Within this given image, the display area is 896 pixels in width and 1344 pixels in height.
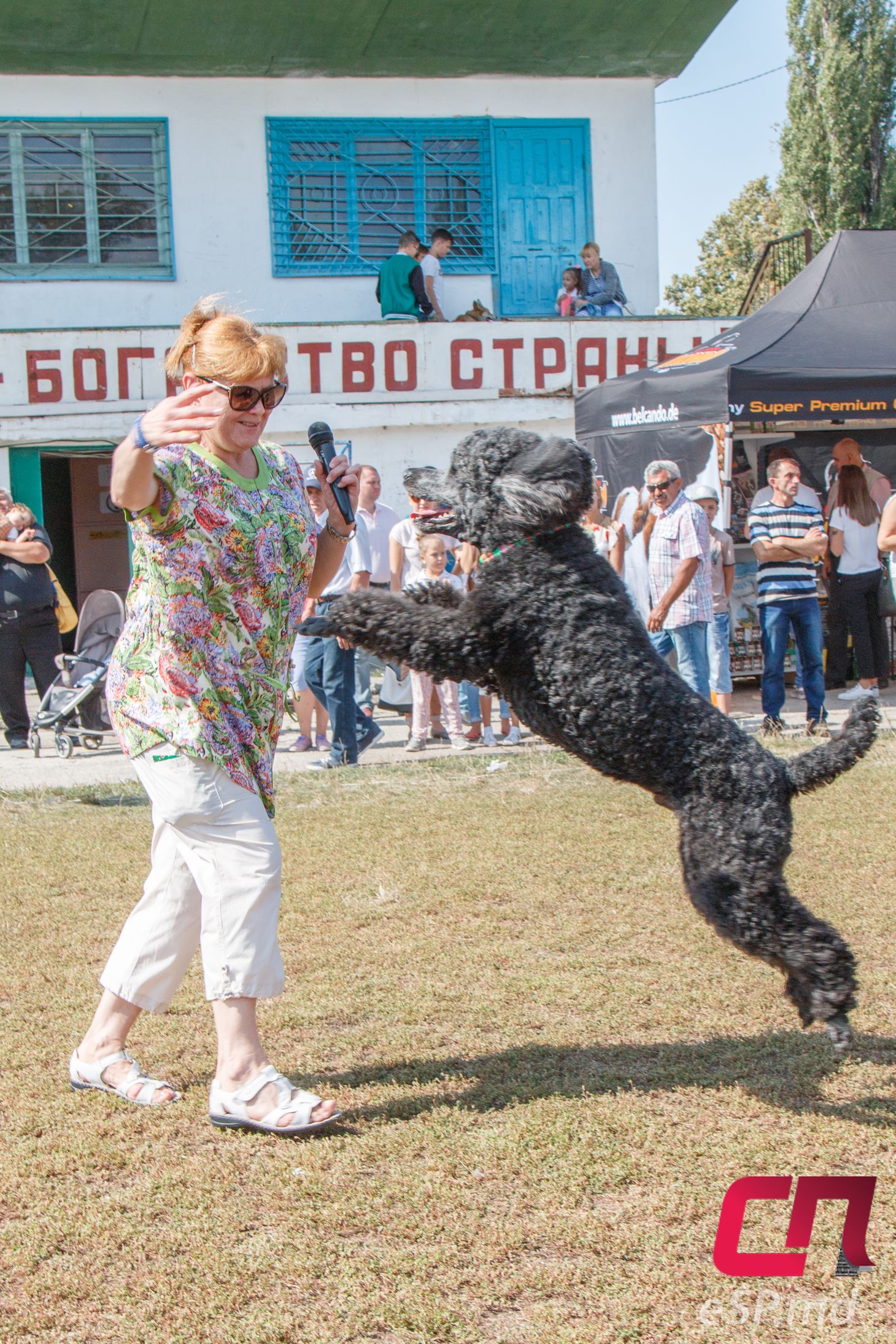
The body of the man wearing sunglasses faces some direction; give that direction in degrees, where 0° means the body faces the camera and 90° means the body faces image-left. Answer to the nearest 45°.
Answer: approximately 45°

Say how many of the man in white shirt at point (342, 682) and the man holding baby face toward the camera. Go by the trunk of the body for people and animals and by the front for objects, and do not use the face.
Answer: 1

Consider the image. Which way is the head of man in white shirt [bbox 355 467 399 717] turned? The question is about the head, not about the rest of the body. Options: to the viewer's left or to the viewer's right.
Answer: to the viewer's right

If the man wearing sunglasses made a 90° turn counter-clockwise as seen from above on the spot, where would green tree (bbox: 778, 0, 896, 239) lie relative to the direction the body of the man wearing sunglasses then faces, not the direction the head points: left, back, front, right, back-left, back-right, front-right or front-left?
back-left

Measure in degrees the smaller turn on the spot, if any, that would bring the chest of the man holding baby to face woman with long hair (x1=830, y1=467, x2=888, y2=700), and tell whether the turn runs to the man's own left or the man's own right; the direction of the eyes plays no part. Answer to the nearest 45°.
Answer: approximately 90° to the man's own left

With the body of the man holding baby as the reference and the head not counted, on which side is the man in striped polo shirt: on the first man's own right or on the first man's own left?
on the first man's own left

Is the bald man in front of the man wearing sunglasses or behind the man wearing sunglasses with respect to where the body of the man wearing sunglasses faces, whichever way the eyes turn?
behind
